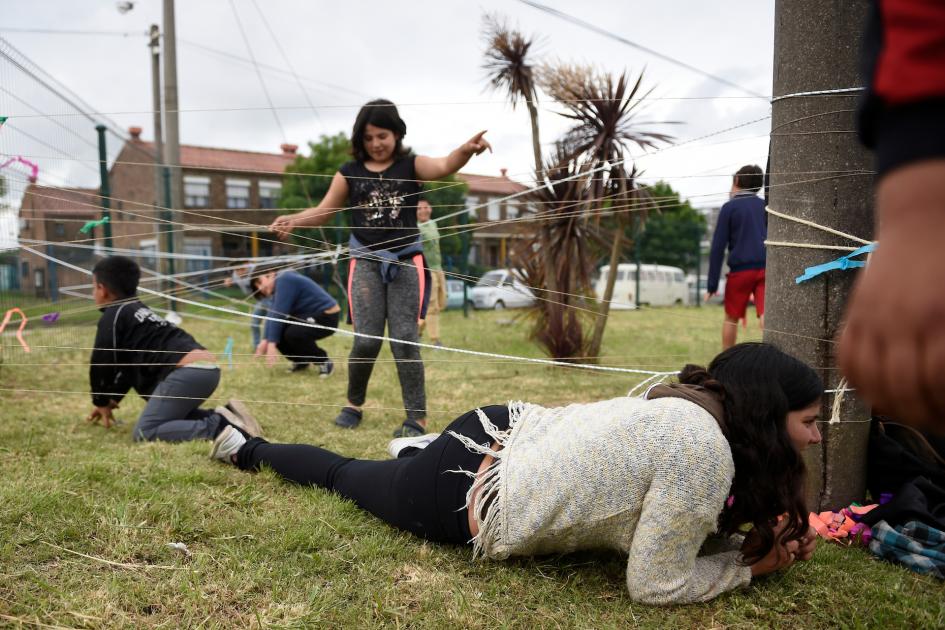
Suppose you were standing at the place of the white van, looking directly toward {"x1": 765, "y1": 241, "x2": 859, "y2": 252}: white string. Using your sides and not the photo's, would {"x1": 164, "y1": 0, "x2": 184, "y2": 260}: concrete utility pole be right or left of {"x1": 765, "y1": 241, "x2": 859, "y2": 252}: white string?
right

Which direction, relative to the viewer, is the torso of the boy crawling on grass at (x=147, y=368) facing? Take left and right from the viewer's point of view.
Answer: facing away from the viewer and to the left of the viewer

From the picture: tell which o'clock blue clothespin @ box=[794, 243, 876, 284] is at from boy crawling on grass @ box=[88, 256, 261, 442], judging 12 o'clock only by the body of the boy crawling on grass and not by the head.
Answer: The blue clothespin is roughly at 6 o'clock from the boy crawling on grass.

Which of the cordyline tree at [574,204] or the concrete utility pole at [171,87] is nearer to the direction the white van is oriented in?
the concrete utility pole

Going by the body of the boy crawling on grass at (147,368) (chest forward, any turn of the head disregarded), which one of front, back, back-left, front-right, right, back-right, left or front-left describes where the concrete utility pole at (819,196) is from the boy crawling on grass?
back

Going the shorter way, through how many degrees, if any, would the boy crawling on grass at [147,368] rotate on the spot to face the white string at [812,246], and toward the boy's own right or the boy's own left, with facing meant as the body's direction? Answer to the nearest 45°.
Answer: approximately 180°

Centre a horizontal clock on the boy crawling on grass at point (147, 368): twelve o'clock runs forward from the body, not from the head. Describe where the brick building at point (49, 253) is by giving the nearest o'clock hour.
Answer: The brick building is roughly at 1 o'clock from the boy crawling on grass.
